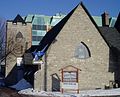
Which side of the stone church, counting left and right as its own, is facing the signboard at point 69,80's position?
front

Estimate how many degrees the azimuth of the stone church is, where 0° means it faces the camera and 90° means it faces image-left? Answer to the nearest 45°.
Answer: approximately 0°

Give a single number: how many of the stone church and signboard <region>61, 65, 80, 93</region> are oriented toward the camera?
2

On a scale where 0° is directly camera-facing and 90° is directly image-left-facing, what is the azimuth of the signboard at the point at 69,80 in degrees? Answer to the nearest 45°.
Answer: approximately 0°

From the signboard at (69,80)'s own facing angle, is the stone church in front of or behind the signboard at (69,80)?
behind

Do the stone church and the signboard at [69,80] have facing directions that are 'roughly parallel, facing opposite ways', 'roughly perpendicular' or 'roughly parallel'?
roughly parallel
